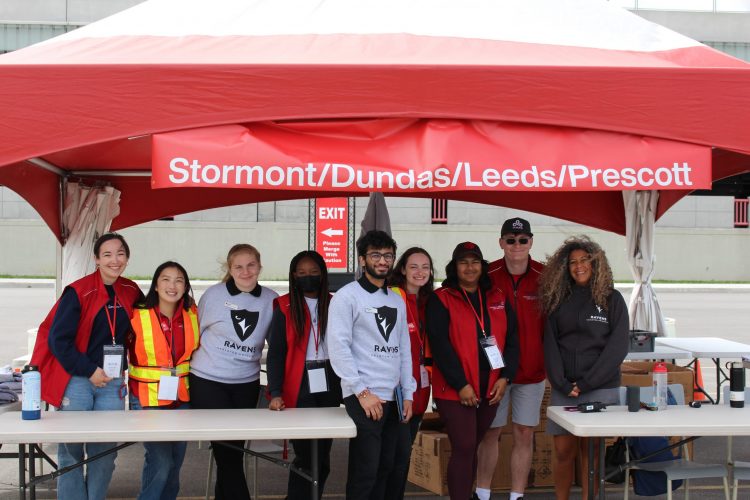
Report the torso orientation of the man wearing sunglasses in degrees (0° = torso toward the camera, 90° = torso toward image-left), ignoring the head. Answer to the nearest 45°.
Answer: approximately 0°

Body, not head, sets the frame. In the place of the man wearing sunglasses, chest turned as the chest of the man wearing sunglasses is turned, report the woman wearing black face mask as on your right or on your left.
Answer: on your right

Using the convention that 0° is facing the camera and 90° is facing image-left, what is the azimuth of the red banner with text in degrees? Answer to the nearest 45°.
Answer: approximately 0°

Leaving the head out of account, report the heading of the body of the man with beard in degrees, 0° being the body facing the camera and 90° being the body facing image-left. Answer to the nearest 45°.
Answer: approximately 315°

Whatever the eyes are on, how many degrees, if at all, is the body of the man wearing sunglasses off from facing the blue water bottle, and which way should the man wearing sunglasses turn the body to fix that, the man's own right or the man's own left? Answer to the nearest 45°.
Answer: approximately 45° to the man's own right

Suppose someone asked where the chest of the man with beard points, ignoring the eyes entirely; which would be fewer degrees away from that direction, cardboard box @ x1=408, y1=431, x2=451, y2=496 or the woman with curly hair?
the woman with curly hair

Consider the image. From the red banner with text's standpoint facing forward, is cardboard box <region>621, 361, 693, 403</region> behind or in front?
behind

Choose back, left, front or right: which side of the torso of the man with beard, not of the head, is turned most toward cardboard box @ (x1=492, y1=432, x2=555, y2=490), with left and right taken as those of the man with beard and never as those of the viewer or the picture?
left

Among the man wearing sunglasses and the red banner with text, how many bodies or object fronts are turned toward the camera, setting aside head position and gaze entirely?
2
